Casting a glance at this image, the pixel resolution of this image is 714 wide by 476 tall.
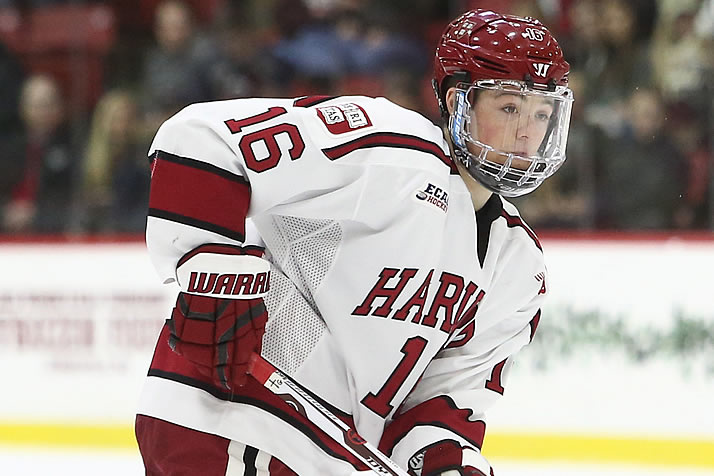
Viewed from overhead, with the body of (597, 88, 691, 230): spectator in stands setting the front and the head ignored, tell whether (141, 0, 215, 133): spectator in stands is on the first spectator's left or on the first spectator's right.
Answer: on the first spectator's right

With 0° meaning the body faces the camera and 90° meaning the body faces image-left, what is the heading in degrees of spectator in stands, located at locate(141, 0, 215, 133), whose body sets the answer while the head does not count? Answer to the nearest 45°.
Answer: approximately 0°

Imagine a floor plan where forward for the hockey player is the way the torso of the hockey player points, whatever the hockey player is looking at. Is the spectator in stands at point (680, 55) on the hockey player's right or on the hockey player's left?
on the hockey player's left

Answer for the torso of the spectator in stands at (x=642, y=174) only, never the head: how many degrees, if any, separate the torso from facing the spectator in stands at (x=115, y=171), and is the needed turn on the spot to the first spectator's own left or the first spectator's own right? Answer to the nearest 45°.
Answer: approximately 90° to the first spectator's own right

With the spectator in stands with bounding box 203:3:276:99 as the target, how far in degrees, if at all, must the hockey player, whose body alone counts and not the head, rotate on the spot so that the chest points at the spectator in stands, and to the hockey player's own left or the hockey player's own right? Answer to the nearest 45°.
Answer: approximately 135° to the hockey player's own left

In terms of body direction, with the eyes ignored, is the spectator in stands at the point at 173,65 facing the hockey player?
yes

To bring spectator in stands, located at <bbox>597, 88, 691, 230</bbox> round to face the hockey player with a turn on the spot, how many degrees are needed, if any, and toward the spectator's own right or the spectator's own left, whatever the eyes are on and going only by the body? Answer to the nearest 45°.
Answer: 0° — they already face them

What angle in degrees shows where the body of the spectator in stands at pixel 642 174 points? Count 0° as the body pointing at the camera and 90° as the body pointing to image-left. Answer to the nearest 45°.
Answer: approximately 0°

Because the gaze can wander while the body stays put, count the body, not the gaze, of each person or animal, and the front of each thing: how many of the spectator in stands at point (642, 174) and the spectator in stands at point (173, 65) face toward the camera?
2

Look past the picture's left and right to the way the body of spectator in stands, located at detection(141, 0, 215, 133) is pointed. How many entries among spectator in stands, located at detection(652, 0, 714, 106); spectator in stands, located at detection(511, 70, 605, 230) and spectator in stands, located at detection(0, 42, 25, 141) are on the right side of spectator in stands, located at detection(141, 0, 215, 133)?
1

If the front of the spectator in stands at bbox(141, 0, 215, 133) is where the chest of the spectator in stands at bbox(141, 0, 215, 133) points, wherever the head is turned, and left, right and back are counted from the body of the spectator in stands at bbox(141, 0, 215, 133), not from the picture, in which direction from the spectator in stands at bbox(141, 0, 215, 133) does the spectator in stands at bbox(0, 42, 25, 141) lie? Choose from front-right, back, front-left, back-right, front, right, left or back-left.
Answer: right
